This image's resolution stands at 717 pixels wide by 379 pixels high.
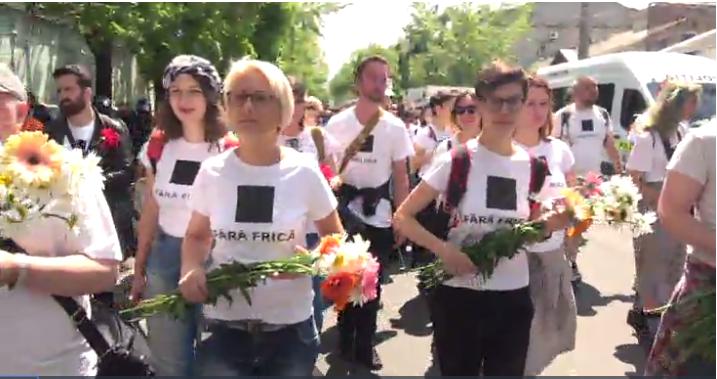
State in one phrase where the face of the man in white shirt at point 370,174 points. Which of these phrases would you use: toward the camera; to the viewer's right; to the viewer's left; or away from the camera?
toward the camera

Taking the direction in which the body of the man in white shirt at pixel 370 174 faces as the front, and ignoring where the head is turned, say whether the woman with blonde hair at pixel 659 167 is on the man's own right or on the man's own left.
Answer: on the man's own left

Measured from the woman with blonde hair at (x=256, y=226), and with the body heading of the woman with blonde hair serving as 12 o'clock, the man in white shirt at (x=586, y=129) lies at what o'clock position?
The man in white shirt is roughly at 7 o'clock from the woman with blonde hair.

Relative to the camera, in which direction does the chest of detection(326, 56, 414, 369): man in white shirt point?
toward the camera

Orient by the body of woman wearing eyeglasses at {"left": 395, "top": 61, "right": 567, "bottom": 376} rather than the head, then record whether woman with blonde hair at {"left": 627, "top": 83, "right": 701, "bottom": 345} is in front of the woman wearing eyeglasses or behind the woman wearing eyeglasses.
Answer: behind

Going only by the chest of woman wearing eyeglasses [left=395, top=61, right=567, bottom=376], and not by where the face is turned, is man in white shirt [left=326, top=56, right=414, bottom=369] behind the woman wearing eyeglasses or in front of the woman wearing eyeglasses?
behind

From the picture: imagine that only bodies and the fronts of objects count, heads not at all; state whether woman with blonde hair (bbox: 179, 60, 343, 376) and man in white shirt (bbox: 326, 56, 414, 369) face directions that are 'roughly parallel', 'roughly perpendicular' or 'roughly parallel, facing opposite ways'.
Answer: roughly parallel

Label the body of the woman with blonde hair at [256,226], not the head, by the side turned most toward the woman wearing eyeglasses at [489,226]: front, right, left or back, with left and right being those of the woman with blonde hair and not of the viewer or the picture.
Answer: left

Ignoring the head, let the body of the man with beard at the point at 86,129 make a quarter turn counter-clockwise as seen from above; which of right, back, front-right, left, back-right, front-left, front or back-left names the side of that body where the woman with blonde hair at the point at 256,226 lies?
front-right

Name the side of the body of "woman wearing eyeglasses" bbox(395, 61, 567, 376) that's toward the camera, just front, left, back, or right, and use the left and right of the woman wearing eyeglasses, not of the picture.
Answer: front

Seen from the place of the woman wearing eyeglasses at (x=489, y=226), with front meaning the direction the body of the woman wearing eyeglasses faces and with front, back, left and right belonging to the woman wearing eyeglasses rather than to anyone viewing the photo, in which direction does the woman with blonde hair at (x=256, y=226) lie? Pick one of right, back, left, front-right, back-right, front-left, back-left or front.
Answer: front-right

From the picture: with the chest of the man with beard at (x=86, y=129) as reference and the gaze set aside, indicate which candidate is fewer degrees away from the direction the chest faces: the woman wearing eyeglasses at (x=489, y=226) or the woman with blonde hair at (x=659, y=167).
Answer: the woman wearing eyeglasses

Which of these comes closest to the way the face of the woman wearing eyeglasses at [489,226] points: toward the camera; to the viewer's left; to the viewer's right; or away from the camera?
toward the camera

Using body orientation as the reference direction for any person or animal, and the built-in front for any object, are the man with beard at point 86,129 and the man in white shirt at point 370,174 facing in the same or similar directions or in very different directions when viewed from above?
same or similar directions

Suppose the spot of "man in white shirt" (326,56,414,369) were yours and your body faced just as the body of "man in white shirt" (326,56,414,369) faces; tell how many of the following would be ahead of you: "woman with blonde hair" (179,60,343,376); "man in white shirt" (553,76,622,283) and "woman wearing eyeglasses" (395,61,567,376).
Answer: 2

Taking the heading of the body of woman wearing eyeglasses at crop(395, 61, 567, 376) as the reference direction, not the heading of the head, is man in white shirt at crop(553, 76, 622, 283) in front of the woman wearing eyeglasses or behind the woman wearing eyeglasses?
behind

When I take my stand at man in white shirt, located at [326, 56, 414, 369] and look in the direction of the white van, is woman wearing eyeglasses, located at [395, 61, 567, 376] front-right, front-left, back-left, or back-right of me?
back-right

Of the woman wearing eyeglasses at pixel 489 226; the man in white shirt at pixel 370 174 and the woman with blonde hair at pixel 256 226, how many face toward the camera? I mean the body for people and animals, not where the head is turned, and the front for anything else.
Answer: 3

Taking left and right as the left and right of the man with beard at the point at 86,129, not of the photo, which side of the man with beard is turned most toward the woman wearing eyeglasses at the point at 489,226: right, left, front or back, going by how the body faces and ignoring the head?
left
